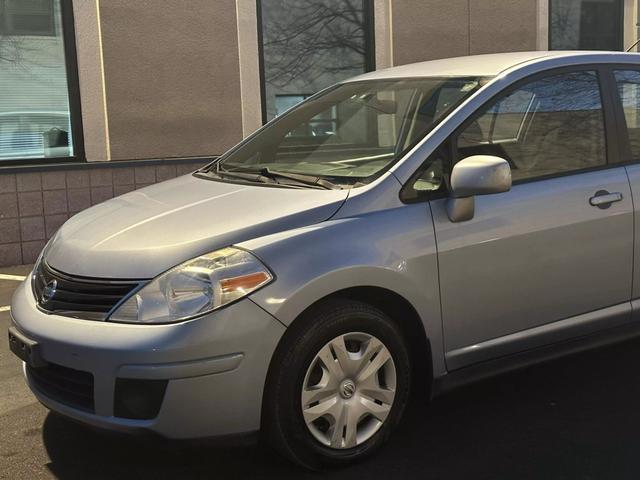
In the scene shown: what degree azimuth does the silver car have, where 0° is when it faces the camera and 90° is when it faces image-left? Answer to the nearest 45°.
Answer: approximately 45°
